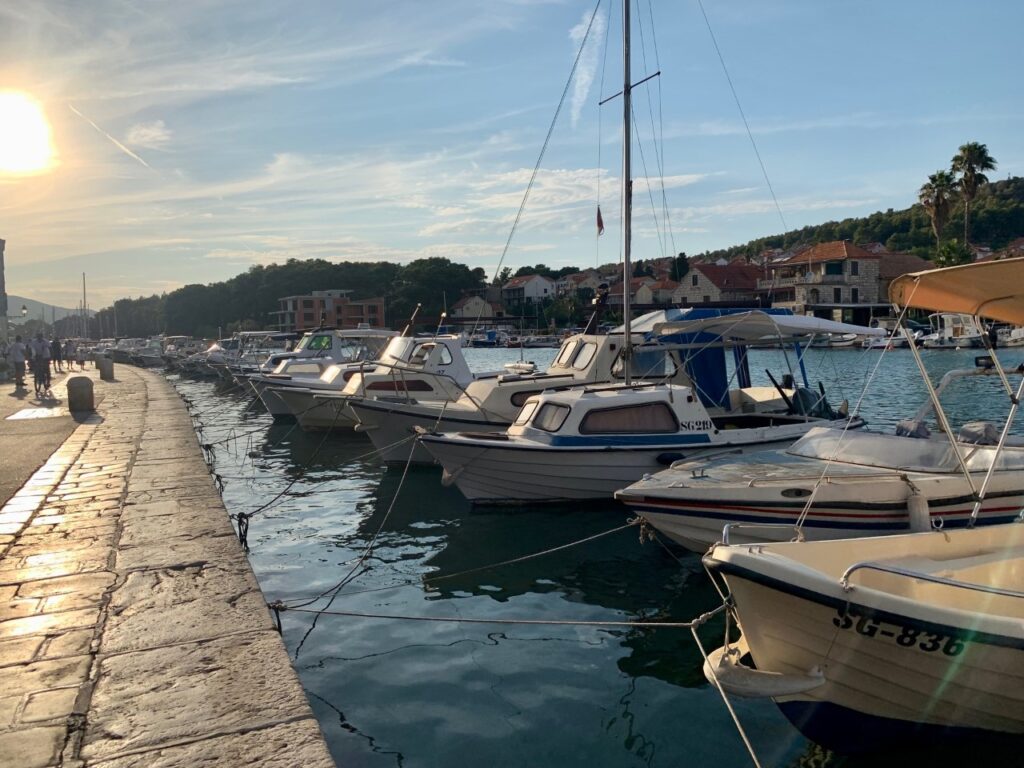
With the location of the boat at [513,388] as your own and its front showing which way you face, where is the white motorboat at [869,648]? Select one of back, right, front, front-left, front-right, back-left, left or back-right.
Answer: left

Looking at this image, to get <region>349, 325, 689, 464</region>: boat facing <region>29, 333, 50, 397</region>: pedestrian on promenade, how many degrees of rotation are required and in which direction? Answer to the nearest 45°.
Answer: approximately 45° to its right

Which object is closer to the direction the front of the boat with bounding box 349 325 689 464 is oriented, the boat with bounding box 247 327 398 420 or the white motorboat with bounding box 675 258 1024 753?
the boat

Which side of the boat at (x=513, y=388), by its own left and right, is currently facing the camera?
left

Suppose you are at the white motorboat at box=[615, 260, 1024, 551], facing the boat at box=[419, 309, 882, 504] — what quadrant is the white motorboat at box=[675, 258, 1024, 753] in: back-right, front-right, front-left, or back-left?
back-left

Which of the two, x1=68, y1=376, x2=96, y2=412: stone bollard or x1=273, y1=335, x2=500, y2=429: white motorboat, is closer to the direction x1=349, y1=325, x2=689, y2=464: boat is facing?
the stone bollard
